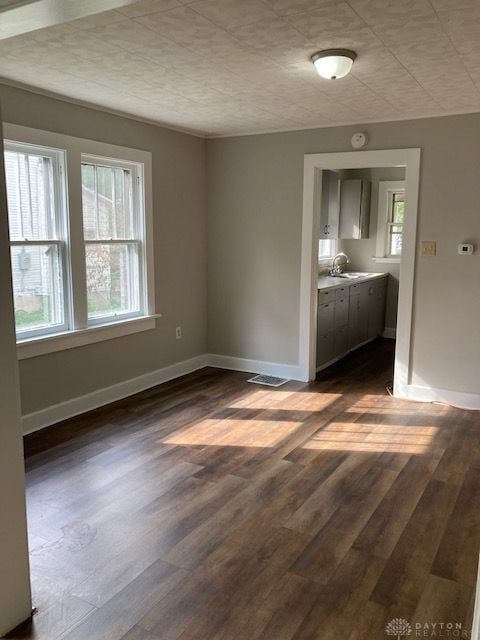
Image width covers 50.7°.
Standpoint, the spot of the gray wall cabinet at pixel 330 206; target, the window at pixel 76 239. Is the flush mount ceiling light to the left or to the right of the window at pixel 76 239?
left

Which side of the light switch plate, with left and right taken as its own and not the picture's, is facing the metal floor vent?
right

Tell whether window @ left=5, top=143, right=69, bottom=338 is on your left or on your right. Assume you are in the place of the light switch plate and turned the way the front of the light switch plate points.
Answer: on your right

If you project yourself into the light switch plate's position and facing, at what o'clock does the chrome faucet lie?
The chrome faucet is roughly at 5 o'clock from the light switch plate.

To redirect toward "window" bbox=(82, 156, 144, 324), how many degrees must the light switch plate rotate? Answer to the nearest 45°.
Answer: approximately 90° to its right

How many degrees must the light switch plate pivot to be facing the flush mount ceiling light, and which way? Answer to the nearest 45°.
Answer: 0° — it already faces it

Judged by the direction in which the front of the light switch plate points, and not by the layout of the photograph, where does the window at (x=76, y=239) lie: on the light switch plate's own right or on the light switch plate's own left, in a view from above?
on the light switch plate's own right

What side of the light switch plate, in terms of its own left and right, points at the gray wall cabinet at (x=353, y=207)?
back

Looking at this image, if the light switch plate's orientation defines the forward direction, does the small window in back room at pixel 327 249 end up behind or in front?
behind

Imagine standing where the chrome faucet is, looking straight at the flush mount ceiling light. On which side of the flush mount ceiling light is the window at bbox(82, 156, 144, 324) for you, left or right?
right

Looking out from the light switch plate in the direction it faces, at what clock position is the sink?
The sink is roughly at 5 o'clock from the light switch plate.

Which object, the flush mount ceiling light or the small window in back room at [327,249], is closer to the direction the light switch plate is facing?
the flush mount ceiling light

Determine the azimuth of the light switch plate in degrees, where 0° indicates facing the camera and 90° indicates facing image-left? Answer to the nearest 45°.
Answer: approximately 0°

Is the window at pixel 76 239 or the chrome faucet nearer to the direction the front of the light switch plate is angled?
the window
